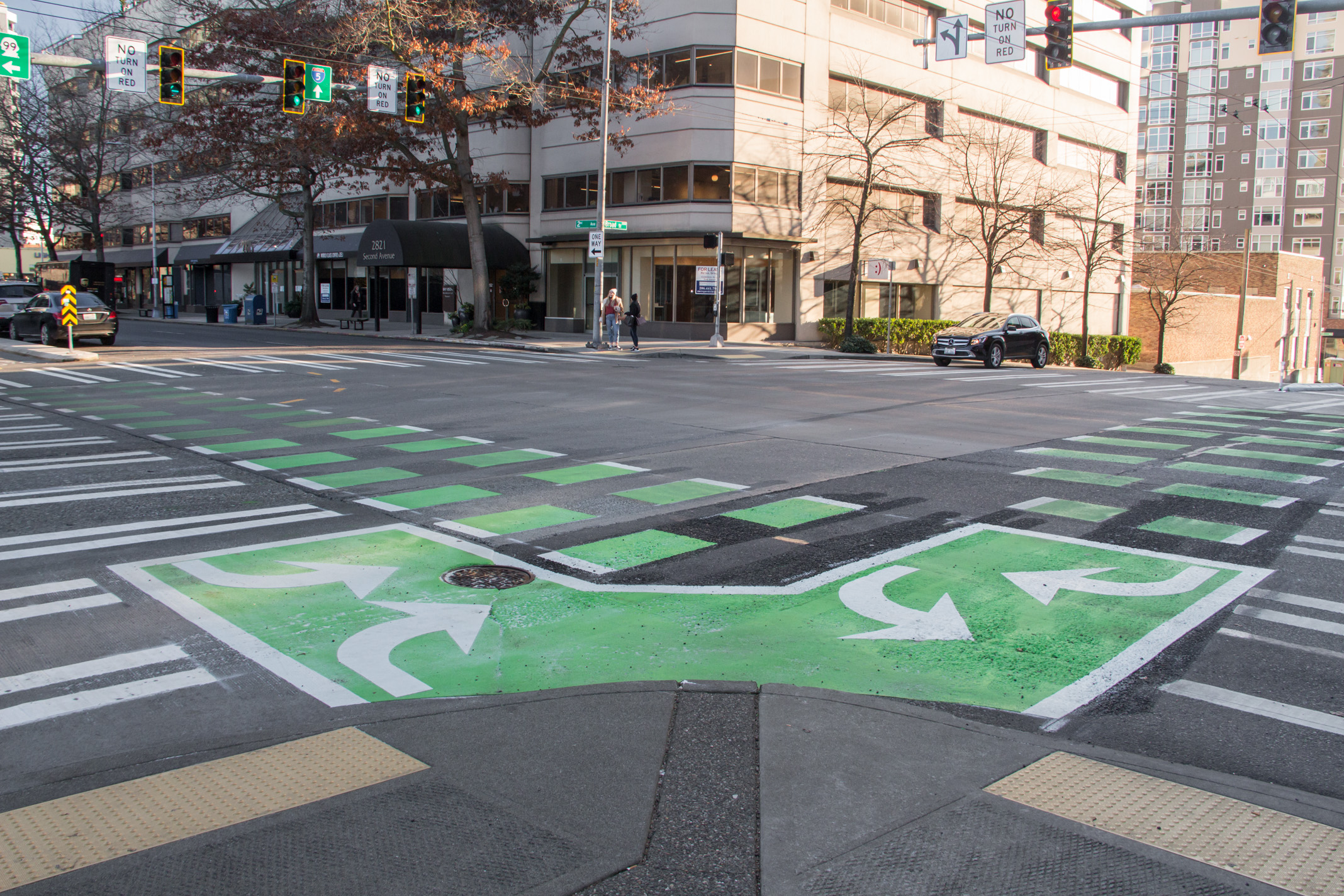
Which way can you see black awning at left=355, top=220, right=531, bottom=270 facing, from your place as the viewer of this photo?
facing the viewer and to the left of the viewer

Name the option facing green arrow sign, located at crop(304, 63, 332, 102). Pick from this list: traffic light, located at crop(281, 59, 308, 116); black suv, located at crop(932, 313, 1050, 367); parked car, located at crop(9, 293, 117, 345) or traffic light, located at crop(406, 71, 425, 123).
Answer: the black suv

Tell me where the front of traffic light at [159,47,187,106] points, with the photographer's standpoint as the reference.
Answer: facing the viewer and to the right of the viewer

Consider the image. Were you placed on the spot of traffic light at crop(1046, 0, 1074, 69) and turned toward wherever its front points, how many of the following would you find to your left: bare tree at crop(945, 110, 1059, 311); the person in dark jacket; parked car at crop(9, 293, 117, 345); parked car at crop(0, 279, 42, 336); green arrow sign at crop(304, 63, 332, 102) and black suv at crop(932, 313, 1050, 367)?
0

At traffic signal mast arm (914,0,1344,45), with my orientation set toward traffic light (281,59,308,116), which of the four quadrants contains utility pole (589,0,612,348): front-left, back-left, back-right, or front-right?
front-right

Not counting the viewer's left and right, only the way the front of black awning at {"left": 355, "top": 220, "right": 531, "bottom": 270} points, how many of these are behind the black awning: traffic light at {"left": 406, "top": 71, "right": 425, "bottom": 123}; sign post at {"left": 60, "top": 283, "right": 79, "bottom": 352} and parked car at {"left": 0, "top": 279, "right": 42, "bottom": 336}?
0

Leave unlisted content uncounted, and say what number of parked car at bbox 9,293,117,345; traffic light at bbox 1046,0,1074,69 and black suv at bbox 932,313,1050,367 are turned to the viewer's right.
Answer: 0

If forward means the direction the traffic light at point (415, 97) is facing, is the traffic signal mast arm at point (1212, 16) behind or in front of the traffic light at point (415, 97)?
in front

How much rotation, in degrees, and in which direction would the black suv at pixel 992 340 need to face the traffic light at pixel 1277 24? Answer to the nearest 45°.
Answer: approximately 45° to its left

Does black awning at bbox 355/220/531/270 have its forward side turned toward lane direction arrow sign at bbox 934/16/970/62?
no

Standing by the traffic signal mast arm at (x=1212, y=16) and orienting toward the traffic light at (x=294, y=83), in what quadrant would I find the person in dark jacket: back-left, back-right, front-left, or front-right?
front-right

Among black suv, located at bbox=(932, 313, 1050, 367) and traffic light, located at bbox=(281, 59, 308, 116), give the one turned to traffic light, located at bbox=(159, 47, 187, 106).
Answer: the black suv

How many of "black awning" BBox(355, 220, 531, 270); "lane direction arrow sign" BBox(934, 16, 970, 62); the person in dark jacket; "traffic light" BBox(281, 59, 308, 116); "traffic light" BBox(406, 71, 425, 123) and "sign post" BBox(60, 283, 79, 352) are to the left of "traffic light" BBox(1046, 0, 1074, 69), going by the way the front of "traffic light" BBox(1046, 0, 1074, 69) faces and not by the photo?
0

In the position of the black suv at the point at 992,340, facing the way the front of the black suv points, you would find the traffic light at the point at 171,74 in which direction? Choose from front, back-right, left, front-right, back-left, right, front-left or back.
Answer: front

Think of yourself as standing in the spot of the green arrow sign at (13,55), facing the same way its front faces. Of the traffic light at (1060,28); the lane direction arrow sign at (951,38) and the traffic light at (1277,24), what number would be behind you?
0

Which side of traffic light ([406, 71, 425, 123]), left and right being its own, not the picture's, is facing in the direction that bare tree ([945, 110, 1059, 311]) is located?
left
